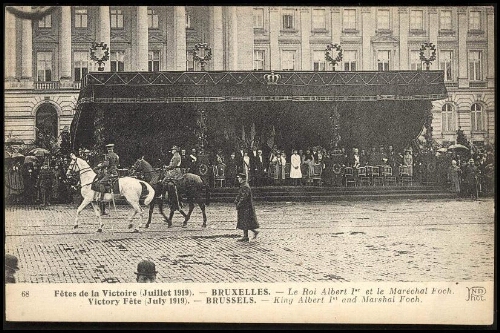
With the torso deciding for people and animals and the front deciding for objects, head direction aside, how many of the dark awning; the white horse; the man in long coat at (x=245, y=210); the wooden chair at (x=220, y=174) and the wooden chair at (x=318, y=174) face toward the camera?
3

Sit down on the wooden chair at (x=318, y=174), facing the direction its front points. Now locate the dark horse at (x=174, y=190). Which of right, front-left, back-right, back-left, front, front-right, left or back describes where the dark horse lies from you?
right

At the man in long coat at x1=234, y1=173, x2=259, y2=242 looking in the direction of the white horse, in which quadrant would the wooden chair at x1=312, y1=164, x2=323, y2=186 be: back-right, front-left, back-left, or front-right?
back-right

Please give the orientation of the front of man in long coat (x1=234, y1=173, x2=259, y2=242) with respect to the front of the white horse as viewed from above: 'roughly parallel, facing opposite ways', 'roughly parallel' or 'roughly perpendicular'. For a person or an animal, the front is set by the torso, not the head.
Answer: roughly parallel

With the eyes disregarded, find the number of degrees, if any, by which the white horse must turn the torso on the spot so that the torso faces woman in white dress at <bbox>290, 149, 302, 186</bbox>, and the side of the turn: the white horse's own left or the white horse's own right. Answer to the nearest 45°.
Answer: approximately 180°

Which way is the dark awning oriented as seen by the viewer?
toward the camera

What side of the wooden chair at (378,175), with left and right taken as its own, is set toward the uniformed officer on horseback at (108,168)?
right

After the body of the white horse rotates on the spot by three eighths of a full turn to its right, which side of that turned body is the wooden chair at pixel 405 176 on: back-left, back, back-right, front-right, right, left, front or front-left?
front-right

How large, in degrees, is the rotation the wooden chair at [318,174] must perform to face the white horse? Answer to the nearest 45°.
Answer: approximately 90° to its right

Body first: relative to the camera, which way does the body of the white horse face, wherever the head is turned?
to the viewer's left

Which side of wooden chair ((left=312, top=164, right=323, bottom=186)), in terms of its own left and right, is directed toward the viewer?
front

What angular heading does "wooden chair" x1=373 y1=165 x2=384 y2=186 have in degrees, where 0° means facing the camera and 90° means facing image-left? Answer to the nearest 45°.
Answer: approximately 0°

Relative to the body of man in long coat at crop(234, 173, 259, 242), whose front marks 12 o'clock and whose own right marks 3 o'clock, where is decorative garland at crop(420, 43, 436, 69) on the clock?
The decorative garland is roughly at 4 o'clock from the man in long coat.

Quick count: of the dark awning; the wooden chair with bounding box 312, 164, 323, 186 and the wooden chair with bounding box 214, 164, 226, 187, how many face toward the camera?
3
